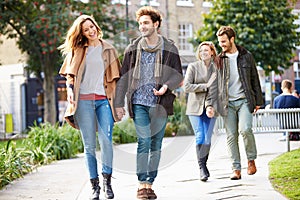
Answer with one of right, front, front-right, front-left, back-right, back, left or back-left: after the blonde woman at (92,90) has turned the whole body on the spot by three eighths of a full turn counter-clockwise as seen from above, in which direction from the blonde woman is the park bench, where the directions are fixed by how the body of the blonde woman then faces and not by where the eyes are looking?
front

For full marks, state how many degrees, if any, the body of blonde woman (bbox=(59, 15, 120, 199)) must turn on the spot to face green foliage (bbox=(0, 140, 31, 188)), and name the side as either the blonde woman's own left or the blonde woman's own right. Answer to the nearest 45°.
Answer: approximately 135° to the blonde woman's own right

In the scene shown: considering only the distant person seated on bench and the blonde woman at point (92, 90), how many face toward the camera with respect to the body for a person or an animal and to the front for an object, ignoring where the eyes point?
1

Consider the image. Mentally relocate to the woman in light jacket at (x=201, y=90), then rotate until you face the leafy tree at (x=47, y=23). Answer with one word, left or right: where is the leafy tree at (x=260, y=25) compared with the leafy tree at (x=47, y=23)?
right

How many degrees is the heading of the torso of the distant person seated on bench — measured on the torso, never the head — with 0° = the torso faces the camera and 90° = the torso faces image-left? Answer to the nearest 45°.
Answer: approximately 180°

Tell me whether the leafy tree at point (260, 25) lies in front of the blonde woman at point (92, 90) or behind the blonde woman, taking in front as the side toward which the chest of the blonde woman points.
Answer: behind

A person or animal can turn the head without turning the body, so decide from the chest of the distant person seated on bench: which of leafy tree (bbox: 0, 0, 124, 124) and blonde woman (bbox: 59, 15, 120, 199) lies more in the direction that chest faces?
the leafy tree

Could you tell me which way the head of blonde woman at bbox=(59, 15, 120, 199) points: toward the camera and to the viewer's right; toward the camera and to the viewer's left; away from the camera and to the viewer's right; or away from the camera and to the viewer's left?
toward the camera and to the viewer's right

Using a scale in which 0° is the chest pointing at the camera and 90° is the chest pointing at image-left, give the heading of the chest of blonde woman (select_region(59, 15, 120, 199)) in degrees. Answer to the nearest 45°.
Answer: approximately 0°

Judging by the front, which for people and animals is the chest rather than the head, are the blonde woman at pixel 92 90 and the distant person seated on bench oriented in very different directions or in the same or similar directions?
very different directions
